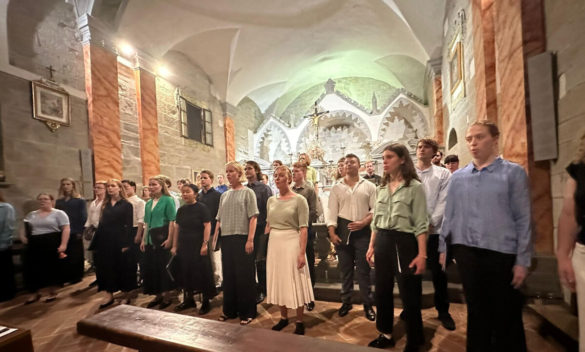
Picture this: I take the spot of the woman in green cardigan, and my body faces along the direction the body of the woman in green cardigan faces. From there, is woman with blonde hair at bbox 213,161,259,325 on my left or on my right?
on my left

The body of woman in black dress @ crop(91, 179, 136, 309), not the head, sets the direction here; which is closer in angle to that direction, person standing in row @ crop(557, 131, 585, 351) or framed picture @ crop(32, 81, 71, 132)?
the person standing in row

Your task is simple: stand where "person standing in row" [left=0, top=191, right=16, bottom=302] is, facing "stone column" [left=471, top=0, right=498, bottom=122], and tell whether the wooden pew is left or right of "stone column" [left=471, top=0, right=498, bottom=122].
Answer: right

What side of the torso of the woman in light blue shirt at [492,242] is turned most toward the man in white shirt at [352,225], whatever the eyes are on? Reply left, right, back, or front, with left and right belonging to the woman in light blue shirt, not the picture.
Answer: right

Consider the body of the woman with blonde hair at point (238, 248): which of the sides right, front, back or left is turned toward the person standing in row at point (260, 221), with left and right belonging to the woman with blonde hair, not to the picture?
back

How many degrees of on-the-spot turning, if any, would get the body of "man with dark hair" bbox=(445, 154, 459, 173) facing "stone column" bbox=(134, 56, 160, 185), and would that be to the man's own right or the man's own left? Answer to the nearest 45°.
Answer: approximately 45° to the man's own right

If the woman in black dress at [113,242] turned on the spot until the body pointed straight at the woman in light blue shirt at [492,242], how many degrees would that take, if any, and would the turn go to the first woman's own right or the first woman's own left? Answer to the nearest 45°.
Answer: approximately 90° to the first woman's own left

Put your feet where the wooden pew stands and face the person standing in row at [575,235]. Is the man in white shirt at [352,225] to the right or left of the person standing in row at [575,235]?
left

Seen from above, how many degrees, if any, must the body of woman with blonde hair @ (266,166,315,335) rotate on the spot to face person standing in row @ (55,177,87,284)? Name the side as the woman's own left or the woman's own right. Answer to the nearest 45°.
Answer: approximately 90° to the woman's own right

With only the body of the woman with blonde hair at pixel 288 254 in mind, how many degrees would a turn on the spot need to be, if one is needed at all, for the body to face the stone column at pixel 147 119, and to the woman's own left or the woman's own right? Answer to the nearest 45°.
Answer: approximately 90° to the woman's own right

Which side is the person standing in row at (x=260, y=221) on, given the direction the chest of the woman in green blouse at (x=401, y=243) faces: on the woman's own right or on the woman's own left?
on the woman's own right

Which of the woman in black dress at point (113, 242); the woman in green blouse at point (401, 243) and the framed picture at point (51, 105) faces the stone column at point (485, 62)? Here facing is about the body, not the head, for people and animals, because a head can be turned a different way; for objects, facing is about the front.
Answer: the framed picture
